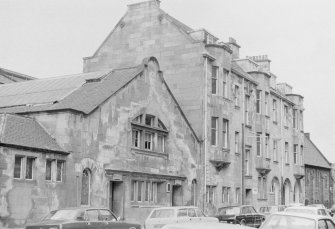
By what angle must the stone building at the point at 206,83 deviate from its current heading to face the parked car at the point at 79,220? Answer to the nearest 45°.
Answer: approximately 45° to its right

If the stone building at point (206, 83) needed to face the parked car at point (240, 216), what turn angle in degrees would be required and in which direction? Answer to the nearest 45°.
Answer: approximately 45° to its right

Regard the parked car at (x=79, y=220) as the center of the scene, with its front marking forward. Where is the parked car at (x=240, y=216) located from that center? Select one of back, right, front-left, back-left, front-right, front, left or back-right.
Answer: front

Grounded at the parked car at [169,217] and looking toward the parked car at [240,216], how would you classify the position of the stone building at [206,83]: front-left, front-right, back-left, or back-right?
front-left

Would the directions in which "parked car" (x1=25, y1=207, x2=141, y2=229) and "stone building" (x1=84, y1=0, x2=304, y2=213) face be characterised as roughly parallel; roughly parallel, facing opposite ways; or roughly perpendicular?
roughly perpendicular

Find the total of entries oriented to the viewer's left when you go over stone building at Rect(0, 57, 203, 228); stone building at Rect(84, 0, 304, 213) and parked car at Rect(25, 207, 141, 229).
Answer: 0

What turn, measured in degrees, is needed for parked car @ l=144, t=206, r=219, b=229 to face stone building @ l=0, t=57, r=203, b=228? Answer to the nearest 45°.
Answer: approximately 90° to its left

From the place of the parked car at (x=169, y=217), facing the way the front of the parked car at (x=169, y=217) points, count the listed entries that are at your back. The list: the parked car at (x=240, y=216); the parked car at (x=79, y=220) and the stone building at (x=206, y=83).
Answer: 1

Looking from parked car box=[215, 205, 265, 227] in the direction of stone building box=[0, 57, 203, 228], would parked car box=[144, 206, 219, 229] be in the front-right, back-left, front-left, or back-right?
front-left

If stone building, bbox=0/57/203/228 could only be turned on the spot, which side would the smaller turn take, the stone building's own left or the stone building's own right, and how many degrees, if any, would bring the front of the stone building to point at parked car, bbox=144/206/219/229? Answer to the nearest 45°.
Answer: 0° — it already faces it

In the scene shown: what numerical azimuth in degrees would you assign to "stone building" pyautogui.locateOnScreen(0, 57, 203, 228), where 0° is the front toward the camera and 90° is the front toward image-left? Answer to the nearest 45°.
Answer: approximately 315°

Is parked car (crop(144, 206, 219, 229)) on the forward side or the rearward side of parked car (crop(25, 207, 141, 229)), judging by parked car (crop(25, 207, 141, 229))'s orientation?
on the forward side

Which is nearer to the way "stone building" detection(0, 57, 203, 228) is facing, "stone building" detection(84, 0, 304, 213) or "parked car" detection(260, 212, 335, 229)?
the parked car

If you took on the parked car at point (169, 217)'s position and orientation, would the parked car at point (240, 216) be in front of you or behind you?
in front

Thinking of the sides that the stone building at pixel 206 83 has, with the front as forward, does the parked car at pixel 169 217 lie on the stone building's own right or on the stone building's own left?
on the stone building's own right
